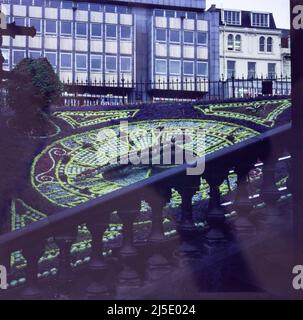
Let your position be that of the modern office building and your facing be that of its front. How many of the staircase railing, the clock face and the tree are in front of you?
3

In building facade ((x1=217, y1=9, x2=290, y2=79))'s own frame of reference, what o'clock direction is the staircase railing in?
The staircase railing is roughly at 12 o'clock from the building facade.

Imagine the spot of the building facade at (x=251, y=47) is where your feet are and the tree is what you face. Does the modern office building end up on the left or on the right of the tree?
right

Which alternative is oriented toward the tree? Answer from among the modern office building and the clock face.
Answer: the modern office building

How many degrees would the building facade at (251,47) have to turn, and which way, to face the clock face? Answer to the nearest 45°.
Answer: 0° — it already faces it

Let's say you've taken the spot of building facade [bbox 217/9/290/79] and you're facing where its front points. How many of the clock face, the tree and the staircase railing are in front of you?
3

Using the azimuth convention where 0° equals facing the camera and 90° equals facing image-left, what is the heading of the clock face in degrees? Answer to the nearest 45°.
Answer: approximately 0°

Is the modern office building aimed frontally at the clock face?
yes

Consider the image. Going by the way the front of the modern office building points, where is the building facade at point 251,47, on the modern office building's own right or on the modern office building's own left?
on the modern office building's own left

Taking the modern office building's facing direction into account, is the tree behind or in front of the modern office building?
in front
